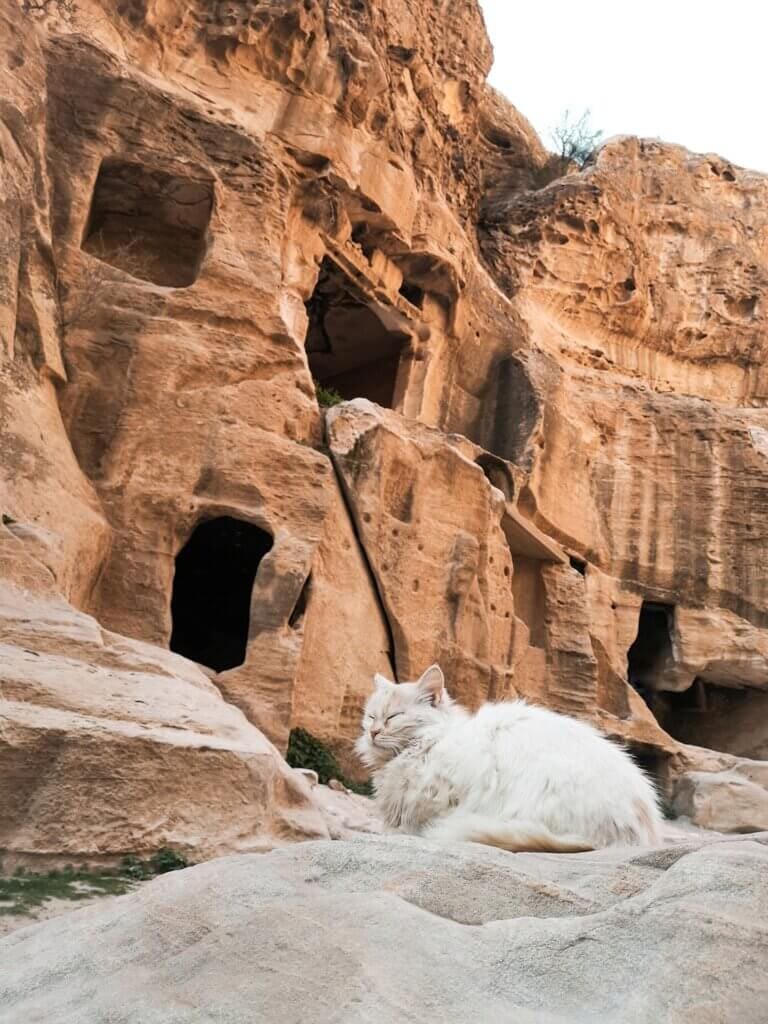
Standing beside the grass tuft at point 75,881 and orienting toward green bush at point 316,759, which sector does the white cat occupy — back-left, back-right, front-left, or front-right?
front-right

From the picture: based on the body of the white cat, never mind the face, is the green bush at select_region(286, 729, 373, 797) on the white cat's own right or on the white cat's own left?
on the white cat's own right

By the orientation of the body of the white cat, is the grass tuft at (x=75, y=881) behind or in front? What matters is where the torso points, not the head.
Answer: in front

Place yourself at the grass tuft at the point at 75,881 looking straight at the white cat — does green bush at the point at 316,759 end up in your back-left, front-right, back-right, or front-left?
front-left

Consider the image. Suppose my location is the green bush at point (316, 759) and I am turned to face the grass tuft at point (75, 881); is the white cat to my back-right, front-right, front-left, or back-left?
front-left

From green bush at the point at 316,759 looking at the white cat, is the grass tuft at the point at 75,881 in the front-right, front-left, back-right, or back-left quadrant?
front-right

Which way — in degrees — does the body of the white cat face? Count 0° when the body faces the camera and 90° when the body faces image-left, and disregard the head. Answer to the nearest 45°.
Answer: approximately 90°
